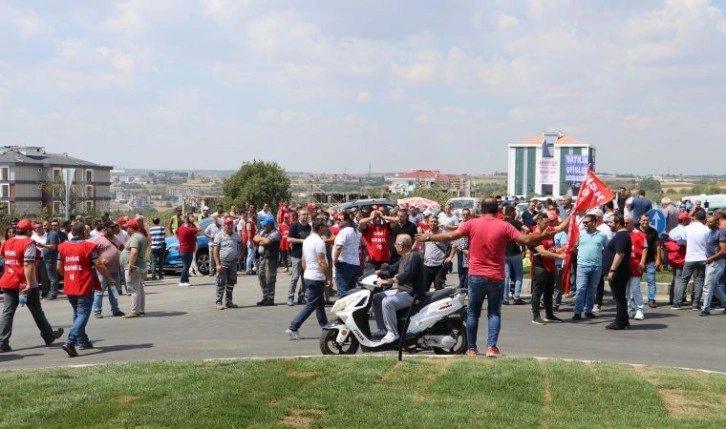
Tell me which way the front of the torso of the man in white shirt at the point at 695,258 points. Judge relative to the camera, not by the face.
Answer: away from the camera

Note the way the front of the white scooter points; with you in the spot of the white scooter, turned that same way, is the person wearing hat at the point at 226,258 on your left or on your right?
on your right

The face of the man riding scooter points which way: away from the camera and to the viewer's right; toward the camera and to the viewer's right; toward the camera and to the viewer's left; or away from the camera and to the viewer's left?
toward the camera and to the viewer's left

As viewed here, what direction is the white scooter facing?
to the viewer's left

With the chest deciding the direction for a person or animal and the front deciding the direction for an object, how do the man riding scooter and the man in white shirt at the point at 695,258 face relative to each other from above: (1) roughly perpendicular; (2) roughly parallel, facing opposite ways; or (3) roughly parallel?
roughly perpendicular

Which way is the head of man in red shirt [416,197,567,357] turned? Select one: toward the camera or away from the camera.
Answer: away from the camera

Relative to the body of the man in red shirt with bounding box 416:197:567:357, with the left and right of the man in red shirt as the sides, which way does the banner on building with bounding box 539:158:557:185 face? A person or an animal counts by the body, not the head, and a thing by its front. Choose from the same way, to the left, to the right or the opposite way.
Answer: the opposite way

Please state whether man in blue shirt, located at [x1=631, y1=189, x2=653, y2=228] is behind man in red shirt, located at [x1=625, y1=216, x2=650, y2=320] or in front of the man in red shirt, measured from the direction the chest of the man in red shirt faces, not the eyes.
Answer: behind

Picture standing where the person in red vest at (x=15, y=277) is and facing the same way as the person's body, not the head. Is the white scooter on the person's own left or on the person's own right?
on the person's own right

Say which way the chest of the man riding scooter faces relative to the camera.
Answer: to the viewer's left

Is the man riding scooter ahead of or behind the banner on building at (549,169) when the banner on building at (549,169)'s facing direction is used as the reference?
ahead

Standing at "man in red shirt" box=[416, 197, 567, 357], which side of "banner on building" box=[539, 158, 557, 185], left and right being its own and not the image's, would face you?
front

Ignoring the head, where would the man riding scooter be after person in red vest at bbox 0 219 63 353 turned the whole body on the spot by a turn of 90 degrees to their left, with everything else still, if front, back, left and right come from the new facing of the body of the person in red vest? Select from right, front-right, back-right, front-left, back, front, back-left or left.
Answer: back
